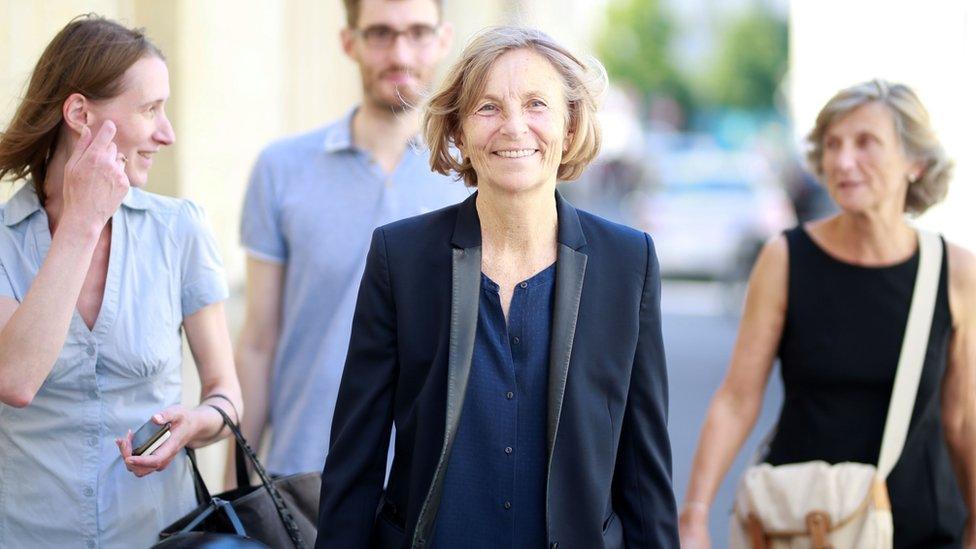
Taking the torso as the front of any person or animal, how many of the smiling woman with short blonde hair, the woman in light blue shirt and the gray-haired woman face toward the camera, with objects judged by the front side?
3

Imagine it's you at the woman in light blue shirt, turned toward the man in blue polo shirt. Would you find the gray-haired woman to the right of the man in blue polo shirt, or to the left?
right

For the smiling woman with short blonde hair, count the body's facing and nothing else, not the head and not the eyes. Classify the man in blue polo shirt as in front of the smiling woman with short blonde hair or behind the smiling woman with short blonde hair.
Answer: behind

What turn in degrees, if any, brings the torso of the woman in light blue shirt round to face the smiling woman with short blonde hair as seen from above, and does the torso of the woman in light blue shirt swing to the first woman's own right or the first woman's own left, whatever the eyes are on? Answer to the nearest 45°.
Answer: approximately 45° to the first woman's own left

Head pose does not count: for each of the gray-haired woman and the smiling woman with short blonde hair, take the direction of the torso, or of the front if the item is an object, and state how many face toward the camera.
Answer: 2

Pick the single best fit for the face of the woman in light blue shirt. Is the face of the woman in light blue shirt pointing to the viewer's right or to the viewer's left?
to the viewer's right

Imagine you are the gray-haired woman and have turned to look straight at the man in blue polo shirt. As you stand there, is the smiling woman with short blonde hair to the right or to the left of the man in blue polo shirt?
left

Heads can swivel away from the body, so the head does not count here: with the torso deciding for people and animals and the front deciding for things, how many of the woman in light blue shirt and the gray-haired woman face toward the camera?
2

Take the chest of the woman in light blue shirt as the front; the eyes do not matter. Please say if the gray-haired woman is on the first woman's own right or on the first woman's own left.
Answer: on the first woman's own left

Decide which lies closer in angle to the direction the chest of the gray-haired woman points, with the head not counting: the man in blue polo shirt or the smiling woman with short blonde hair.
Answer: the smiling woman with short blonde hair

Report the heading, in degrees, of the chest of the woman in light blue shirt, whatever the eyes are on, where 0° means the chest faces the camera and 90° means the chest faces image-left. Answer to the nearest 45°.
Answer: approximately 0°

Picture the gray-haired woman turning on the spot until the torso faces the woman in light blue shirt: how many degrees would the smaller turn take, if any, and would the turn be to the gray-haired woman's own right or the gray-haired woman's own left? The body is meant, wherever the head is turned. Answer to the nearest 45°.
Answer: approximately 45° to the gray-haired woman's own right

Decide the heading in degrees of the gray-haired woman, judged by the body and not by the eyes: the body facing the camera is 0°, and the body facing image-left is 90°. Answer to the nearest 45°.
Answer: approximately 0°

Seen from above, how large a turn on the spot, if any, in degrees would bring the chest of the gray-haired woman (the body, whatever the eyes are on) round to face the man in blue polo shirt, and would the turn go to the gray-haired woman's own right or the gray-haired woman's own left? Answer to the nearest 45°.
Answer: approximately 90° to the gray-haired woman's own right
